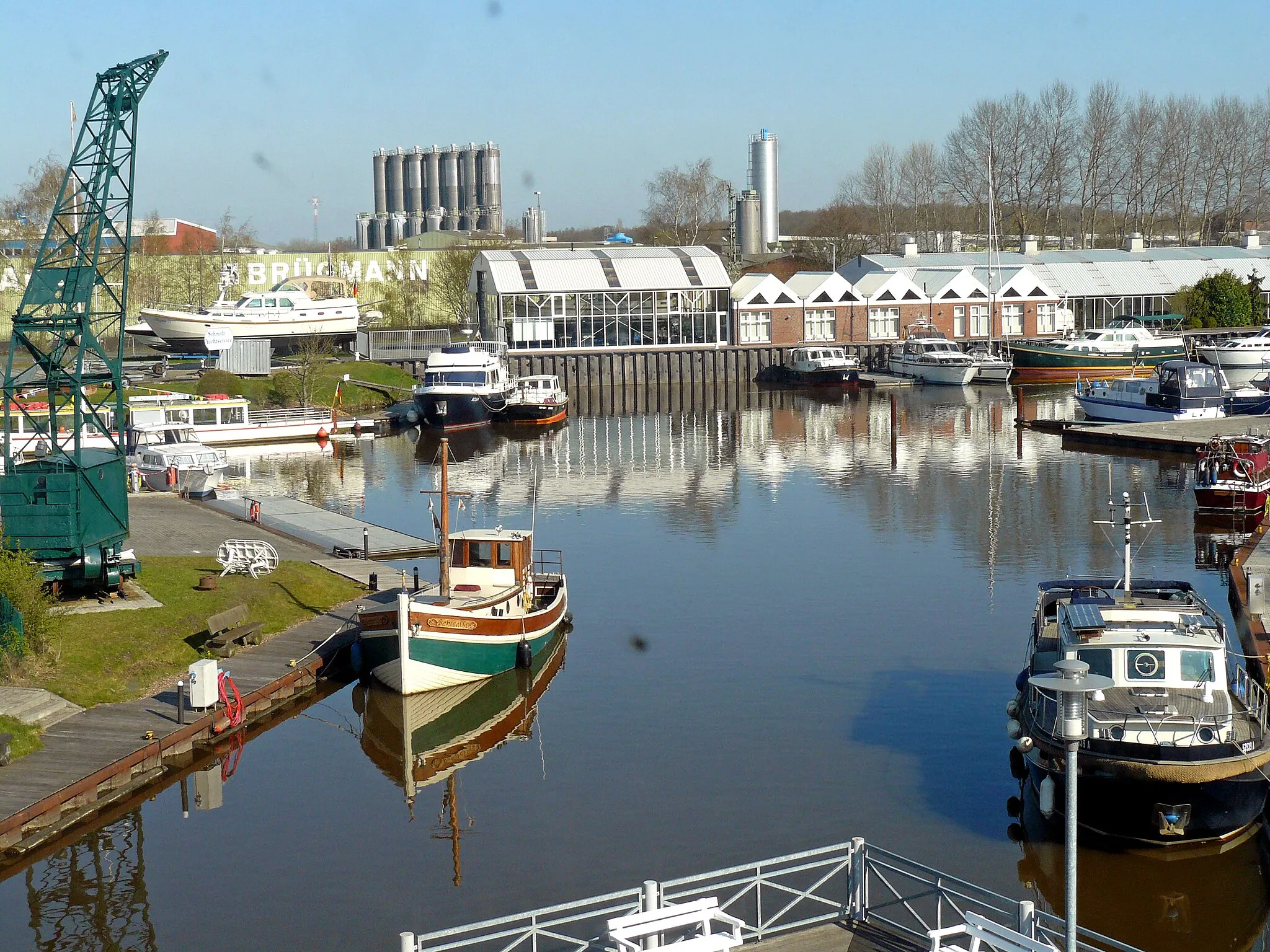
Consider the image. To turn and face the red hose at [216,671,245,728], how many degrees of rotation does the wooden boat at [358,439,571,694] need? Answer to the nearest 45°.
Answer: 0° — it already faces it

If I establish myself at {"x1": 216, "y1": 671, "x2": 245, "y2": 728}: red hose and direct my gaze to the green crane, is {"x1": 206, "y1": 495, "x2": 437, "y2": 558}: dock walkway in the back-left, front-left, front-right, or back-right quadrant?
front-right

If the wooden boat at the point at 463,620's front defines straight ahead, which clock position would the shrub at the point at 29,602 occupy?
The shrub is roughly at 1 o'clock from the wooden boat.

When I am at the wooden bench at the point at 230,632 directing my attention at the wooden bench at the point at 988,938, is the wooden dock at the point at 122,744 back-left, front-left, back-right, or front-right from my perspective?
front-right

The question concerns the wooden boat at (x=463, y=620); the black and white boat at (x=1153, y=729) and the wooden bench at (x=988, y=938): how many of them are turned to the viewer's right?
0

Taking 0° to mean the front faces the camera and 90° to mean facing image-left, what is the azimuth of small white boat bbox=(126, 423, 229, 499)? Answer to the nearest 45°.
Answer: approximately 315°

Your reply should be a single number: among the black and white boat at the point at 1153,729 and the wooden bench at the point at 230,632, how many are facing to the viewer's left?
0

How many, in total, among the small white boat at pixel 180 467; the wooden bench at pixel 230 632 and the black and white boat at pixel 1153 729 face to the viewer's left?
0

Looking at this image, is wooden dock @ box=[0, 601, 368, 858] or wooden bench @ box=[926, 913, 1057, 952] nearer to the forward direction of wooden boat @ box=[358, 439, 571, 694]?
the wooden dock

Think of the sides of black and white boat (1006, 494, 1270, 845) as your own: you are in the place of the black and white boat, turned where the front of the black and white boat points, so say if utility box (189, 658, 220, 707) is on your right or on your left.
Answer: on your right

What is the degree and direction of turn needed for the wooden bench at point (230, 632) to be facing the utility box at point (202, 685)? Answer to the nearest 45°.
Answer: approximately 45° to its right

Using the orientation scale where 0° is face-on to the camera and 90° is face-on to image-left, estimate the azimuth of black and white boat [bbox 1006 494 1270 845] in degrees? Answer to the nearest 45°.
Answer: approximately 0°
